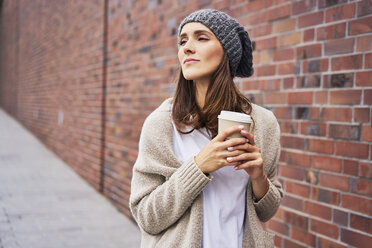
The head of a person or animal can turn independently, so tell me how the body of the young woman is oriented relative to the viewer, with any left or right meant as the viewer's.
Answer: facing the viewer

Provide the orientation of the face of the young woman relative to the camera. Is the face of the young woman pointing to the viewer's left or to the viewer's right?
to the viewer's left
